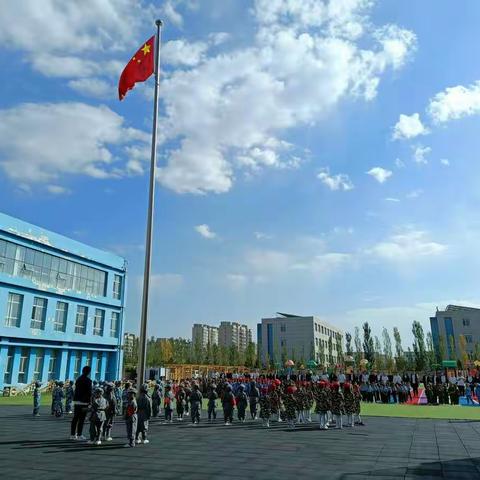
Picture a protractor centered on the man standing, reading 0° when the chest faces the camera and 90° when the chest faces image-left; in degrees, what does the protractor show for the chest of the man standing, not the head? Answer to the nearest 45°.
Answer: approximately 270°

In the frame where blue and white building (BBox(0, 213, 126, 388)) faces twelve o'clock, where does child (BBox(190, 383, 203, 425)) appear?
The child is roughly at 1 o'clock from the blue and white building.

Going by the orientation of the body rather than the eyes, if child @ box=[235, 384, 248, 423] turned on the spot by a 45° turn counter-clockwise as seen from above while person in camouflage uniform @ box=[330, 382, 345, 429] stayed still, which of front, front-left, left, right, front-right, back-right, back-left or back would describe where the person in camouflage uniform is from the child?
back

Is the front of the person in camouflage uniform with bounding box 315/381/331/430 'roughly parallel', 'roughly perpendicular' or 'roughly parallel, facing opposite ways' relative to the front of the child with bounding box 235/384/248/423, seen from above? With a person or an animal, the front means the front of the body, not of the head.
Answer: roughly parallel

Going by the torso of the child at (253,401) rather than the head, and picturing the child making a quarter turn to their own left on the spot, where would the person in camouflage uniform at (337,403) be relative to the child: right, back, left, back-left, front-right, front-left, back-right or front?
back-left

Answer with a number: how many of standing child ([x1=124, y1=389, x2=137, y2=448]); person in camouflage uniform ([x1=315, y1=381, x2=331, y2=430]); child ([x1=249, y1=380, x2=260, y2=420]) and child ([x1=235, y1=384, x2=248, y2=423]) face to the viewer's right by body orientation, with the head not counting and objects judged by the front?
0

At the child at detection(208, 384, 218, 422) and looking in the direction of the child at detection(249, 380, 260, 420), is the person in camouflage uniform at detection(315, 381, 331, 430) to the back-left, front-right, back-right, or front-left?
front-right

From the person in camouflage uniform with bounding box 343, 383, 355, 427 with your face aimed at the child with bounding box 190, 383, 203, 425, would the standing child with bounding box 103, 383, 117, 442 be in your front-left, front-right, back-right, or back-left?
front-left

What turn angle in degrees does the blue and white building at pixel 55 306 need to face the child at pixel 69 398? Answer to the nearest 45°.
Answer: approximately 45° to its right

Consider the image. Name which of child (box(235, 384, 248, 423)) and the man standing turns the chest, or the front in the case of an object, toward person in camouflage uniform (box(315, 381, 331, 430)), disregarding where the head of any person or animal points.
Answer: the man standing

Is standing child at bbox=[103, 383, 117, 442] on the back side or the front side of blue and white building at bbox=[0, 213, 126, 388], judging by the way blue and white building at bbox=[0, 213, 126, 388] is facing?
on the front side
